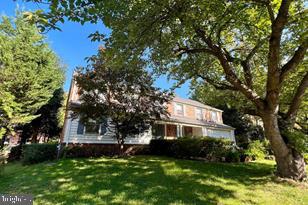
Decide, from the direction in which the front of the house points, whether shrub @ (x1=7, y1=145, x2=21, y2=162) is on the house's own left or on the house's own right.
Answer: on the house's own right

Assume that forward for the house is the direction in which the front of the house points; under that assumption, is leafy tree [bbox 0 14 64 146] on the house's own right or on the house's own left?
on the house's own right
